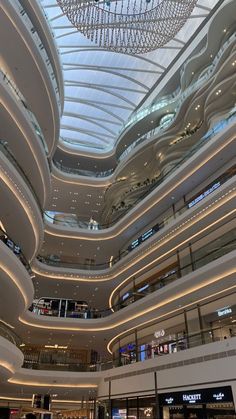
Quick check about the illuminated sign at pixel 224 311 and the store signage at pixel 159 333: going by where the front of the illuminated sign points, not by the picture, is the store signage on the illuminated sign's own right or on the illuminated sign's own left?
on the illuminated sign's own right

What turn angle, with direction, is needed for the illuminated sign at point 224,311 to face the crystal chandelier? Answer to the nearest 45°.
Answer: approximately 45° to its left

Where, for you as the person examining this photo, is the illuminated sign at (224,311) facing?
facing the viewer and to the left of the viewer
